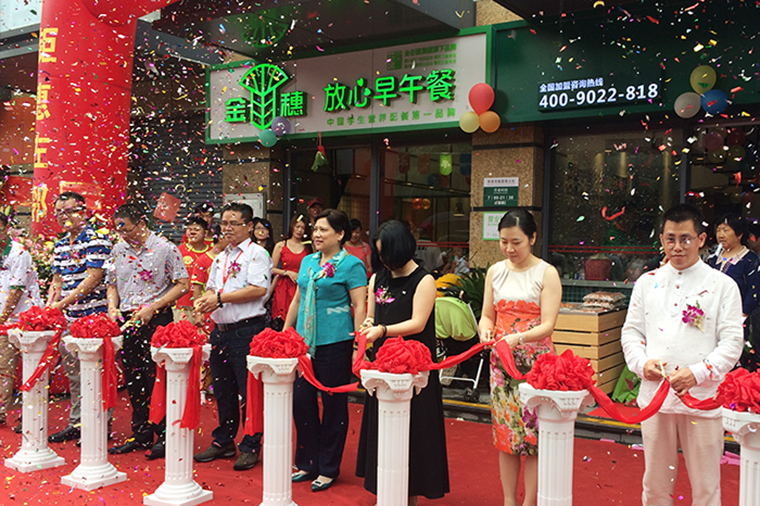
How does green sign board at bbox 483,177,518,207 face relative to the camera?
toward the camera

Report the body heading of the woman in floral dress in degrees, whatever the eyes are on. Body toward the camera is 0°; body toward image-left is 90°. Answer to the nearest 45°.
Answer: approximately 45°

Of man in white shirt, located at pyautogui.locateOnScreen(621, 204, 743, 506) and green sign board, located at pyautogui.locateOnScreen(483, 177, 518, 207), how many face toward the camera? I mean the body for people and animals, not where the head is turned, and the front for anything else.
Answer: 2

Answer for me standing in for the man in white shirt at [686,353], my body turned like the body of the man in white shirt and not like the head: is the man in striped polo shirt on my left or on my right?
on my right

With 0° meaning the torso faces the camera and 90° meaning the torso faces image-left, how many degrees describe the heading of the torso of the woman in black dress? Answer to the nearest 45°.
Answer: approximately 45°

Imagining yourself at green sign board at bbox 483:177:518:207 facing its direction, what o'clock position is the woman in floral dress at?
The woman in floral dress is roughly at 12 o'clock from the green sign board.

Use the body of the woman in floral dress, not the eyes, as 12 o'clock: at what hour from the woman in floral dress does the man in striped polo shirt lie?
The man in striped polo shirt is roughly at 2 o'clock from the woman in floral dress.

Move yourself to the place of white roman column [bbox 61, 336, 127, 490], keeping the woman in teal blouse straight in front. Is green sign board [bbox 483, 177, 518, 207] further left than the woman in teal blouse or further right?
left

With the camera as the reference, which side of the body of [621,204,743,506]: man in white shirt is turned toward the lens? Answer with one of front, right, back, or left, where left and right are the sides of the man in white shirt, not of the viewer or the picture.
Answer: front

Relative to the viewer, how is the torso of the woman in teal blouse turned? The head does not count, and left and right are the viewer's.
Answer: facing the viewer and to the left of the viewer
